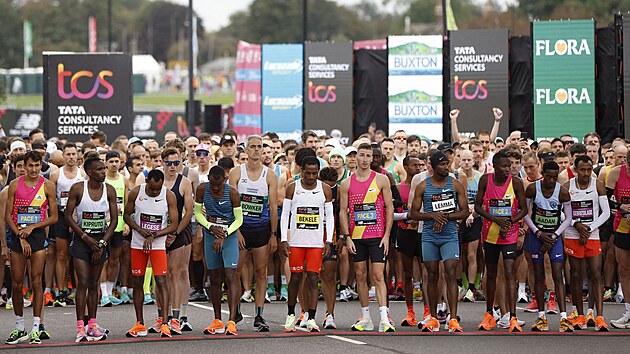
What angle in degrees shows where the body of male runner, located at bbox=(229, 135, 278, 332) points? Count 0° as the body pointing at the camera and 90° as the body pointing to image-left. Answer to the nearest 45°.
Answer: approximately 0°

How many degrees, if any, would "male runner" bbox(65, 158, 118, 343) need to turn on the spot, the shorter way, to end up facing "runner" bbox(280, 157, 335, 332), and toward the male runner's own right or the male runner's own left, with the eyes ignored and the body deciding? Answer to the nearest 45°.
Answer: approximately 90° to the male runner's own left

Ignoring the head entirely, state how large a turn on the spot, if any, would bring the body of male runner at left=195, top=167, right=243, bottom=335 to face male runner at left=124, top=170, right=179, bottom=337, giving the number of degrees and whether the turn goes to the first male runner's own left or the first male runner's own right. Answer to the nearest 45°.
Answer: approximately 90° to the first male runner's own right

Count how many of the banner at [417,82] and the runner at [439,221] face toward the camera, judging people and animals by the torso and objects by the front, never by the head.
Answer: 2

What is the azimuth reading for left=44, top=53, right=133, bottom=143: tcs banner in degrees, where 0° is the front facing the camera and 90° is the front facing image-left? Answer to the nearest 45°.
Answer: approximately 0°
